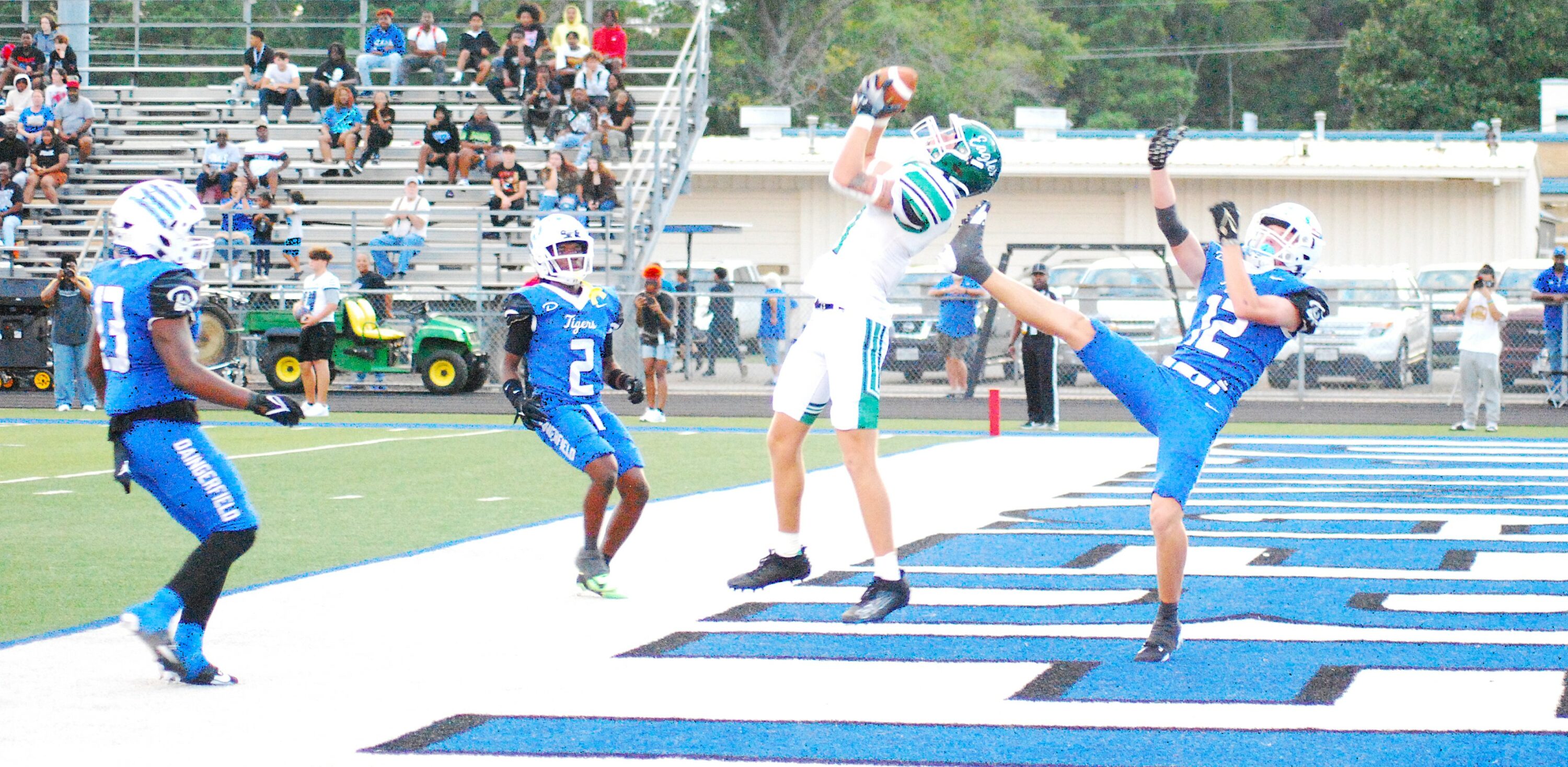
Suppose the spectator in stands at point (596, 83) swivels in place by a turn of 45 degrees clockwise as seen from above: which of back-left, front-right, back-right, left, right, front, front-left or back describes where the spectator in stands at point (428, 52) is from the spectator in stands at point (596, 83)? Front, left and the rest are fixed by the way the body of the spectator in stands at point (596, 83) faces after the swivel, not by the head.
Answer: right

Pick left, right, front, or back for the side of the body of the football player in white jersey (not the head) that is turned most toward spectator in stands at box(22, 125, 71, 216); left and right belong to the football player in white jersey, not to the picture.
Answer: right

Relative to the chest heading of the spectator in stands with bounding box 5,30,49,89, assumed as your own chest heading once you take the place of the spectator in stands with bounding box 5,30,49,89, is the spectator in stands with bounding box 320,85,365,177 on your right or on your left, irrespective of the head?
on your left

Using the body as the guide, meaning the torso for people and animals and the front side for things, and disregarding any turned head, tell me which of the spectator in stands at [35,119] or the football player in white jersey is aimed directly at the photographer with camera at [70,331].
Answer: the spectator in stands

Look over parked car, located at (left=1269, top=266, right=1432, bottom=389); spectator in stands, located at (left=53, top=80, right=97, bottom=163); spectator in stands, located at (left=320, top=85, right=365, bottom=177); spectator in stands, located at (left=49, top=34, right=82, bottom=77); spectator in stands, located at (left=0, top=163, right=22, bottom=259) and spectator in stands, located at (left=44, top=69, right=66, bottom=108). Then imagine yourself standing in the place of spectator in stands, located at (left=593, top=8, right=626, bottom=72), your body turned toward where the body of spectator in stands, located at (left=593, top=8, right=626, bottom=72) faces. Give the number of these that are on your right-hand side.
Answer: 5

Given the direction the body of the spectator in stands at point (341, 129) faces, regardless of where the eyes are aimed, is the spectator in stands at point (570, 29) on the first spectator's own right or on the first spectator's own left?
on the first spectator's own left

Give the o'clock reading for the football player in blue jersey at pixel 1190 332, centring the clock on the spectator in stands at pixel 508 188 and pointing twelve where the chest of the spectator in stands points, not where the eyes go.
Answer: The football player in blue jersey is roughly at 12 o'clock from the spectator in stands.

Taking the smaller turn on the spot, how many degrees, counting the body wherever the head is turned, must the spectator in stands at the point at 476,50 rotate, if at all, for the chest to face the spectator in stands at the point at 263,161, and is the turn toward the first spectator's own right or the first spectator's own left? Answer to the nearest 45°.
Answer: approximately 45° to the first spectator's own right

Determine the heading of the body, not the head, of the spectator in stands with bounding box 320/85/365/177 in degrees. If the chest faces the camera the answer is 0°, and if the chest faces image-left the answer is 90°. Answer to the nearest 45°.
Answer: approximately 0°
